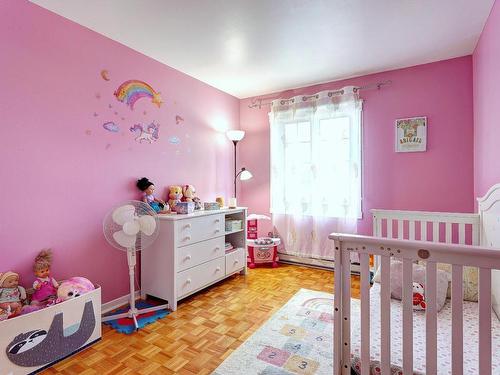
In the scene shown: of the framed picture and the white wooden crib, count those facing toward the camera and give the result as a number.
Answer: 1

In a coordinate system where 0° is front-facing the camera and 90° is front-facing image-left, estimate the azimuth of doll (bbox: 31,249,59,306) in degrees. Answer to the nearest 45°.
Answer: approximately 315°

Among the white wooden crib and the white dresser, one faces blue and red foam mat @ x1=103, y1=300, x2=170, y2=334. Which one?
the white wooden crib

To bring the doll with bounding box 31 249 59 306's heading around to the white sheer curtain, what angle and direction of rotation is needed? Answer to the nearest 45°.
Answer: approximately 45° to its left

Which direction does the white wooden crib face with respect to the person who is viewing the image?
facing to the left of the viewer

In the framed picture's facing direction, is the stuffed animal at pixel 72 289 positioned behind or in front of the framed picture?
in front

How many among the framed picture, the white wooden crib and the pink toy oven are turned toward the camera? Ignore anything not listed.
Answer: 2

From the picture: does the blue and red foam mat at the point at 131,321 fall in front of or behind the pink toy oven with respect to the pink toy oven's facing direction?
in front

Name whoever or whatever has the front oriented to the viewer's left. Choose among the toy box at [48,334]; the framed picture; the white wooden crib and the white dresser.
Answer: the white wooden crib

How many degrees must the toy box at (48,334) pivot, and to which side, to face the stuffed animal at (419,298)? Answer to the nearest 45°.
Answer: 0° — it already faces it

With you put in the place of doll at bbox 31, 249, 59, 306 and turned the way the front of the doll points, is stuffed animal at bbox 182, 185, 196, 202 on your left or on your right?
on your left
